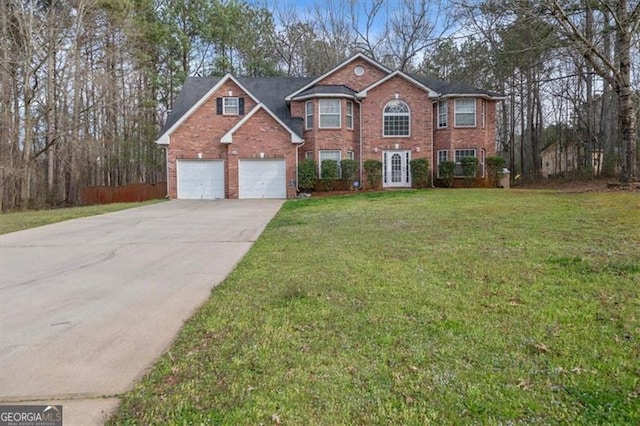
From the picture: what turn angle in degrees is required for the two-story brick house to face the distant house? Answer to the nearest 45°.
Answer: approximately 135° to its left

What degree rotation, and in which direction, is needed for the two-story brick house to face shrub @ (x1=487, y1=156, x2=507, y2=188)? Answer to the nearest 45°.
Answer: approximately 90° to its left

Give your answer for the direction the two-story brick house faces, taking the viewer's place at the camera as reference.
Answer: facing the viewer
